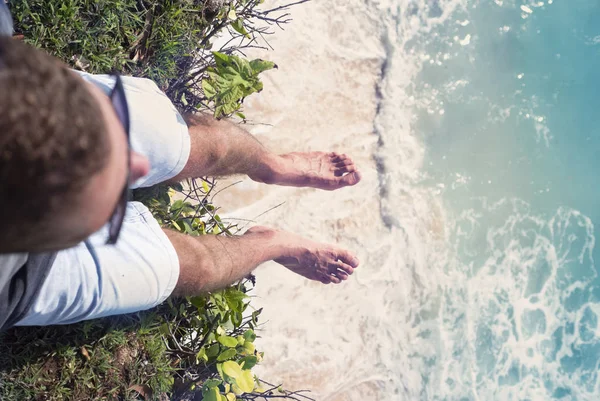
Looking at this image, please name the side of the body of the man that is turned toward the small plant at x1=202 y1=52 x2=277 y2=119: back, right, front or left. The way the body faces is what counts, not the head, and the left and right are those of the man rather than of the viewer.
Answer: left

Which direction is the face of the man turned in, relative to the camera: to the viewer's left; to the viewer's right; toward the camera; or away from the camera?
to the viewer's right
